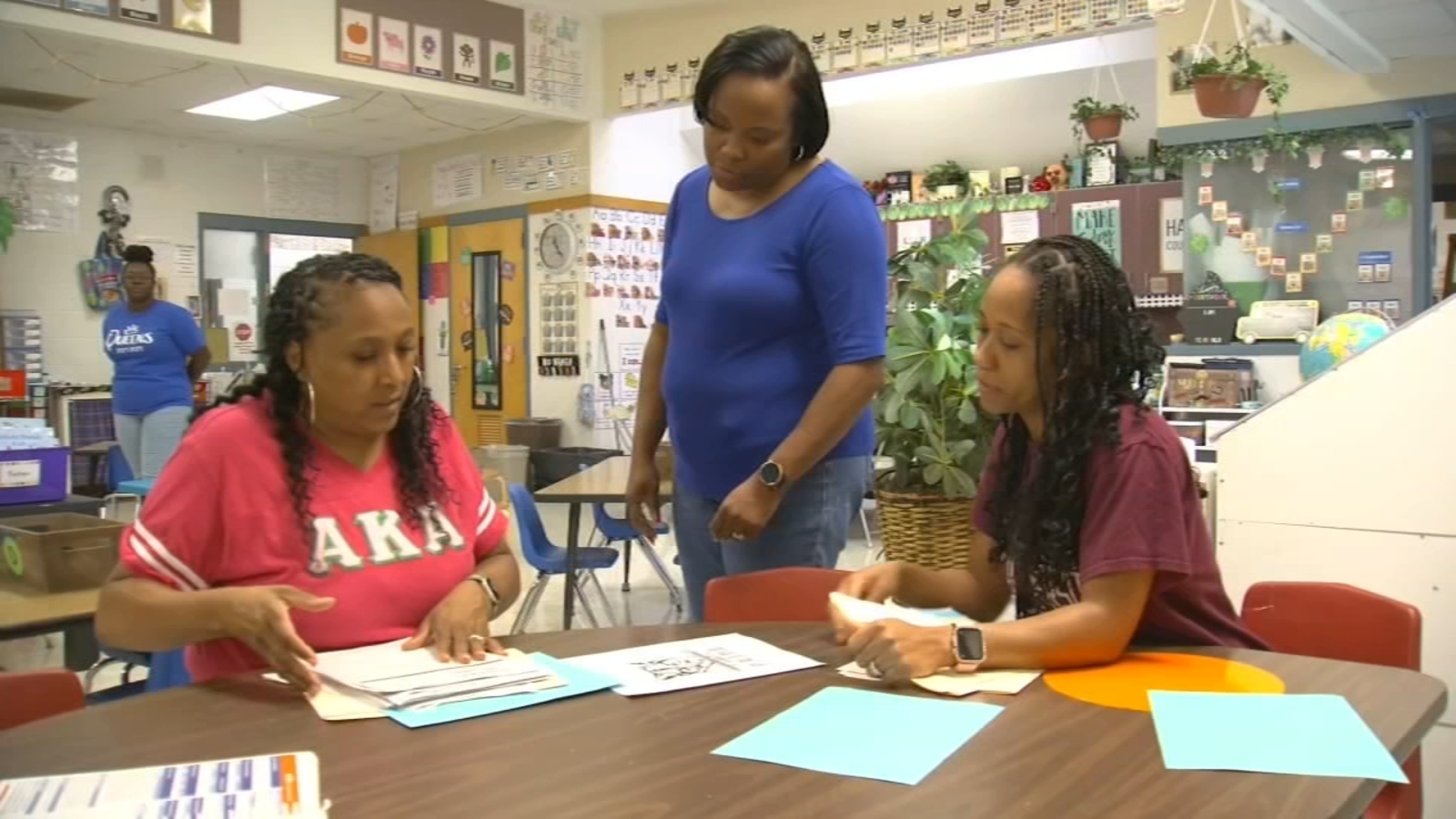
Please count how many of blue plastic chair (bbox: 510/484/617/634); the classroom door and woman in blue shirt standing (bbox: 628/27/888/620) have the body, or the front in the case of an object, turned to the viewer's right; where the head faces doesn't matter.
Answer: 1

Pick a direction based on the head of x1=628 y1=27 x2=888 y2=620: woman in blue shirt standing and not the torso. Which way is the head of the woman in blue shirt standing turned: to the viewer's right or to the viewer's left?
to the viewer's left

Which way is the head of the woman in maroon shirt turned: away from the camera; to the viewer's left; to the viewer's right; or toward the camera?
to the viewer's left

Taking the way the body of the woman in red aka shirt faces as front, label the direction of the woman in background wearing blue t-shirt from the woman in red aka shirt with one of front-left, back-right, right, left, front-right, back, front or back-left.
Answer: back-left

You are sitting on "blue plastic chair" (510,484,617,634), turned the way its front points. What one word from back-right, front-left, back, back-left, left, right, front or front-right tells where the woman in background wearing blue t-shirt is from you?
back-left

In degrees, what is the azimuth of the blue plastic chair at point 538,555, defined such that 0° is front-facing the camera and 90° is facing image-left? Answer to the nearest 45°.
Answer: approximately 270°

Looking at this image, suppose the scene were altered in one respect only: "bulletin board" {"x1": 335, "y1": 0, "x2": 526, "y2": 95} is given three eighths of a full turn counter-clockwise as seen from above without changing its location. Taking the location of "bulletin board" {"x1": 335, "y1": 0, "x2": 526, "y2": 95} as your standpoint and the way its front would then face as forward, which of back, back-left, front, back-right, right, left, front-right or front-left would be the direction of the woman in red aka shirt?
back

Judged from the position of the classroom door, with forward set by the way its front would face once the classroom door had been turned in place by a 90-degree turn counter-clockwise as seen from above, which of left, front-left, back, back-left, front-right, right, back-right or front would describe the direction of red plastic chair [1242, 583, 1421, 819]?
front-right

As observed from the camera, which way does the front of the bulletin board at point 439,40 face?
facing the viewer and to the right of the viewer

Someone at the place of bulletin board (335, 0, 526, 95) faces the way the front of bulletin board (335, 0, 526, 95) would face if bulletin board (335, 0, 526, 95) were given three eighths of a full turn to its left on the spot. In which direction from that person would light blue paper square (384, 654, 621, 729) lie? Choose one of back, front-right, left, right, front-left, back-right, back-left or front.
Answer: back

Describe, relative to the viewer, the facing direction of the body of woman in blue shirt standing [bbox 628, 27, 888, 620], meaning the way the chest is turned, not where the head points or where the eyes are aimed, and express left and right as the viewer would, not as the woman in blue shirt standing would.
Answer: facing the viewer and to the left of the viewer

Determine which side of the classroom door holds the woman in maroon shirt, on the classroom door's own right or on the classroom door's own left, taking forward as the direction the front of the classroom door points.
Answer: on the classroom door's own left

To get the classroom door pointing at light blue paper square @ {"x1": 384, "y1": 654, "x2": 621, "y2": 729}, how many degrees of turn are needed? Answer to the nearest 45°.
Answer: approximately 45° to its left
